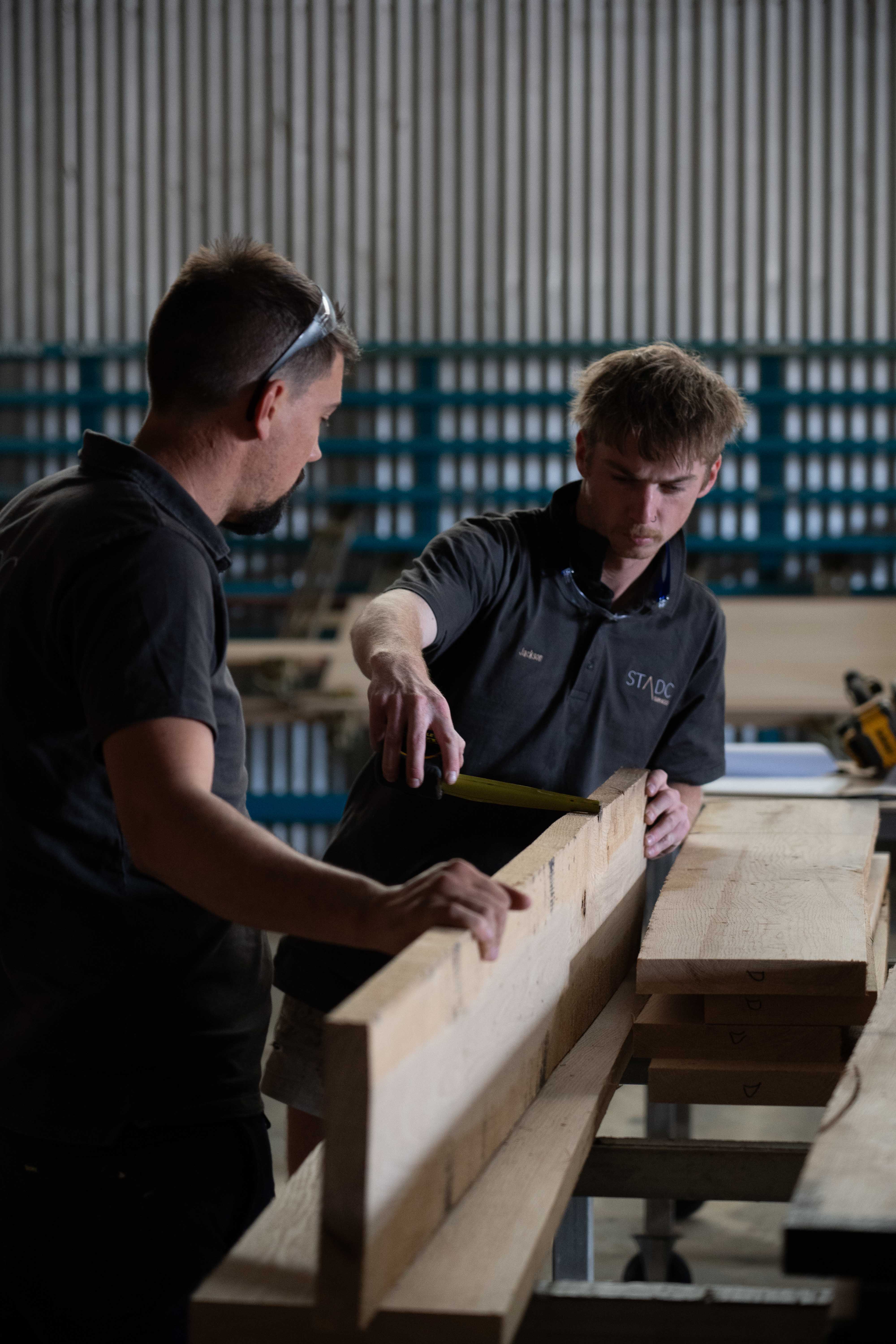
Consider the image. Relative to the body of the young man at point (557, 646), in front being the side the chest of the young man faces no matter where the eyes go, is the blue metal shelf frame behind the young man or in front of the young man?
behind

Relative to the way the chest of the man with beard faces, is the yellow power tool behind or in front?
in front

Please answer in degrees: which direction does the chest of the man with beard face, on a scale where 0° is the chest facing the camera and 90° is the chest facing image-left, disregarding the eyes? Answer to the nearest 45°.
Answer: approximately 225°

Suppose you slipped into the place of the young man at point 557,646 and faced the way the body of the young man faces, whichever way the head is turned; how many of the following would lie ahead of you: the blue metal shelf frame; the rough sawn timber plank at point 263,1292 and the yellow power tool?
1

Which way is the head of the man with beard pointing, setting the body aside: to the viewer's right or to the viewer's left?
to the viewer's right

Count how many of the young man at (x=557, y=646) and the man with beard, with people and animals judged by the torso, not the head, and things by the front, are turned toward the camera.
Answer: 1
